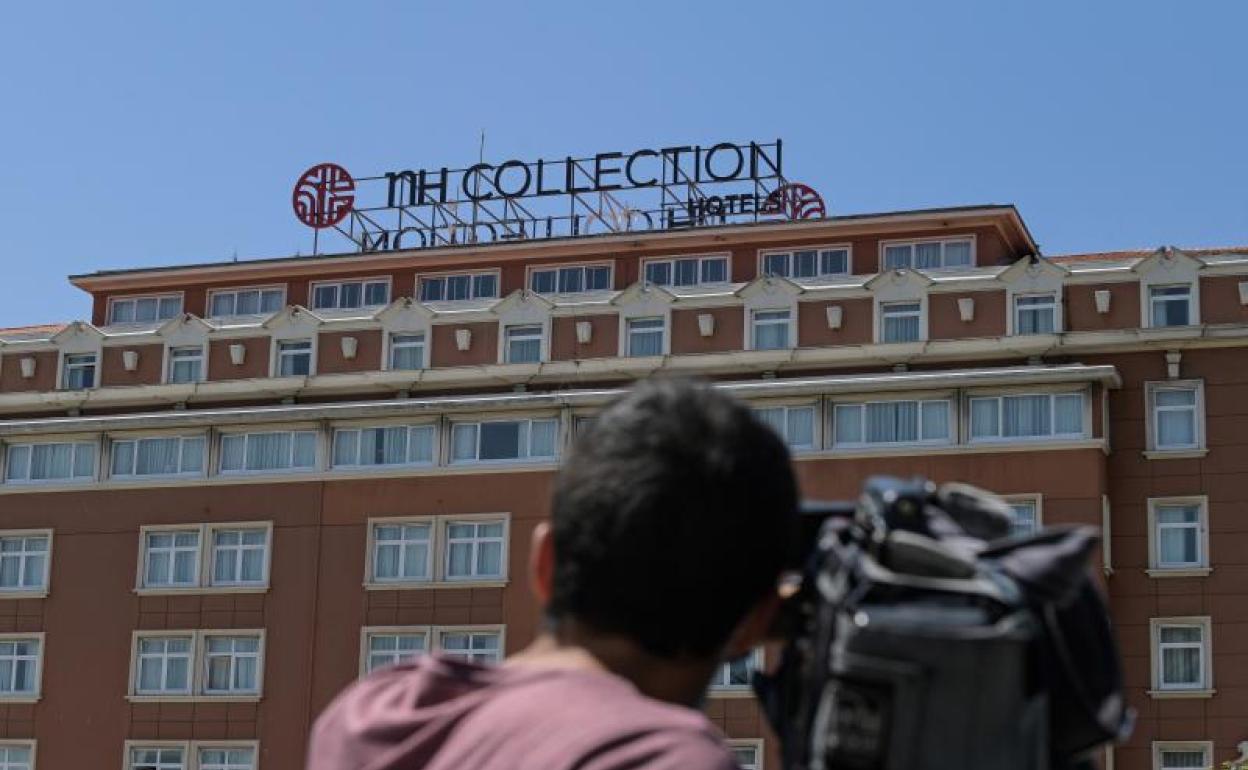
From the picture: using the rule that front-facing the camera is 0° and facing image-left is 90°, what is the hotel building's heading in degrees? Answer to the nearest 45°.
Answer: approximately 0°

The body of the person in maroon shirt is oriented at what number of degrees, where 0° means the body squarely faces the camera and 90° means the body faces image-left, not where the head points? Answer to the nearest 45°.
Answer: approximately 225°
